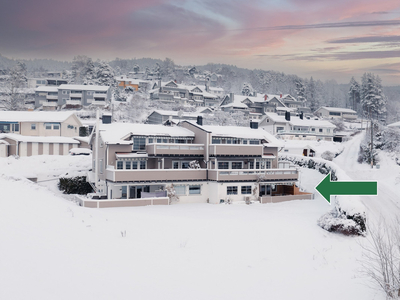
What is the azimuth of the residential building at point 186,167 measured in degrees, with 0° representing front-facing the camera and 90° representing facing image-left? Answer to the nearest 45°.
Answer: approximately 0°
